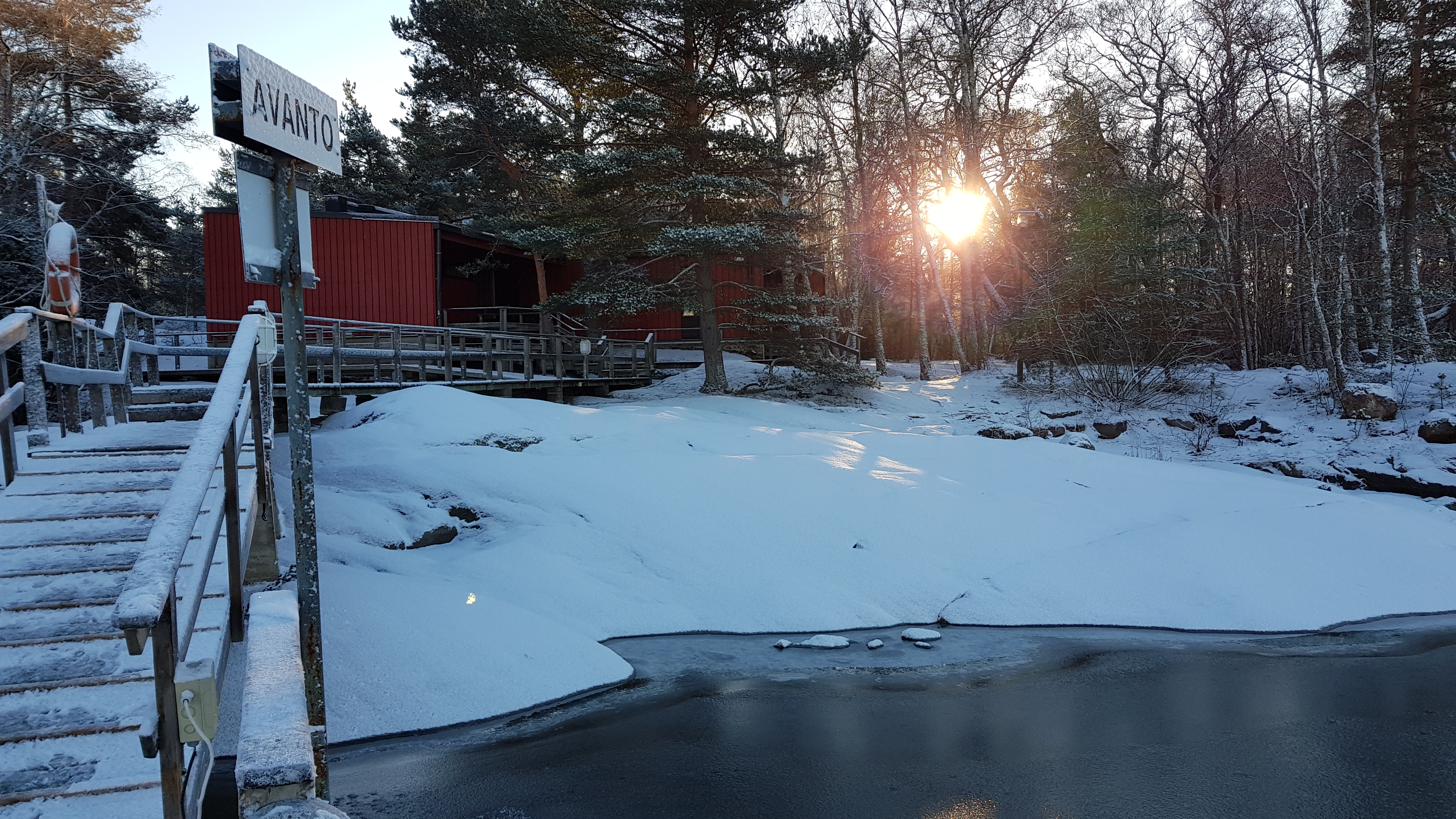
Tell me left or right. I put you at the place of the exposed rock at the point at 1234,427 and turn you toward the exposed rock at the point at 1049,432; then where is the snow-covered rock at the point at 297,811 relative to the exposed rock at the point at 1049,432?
left

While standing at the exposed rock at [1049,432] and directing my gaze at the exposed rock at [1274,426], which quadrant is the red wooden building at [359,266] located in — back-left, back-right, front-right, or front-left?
back-left
